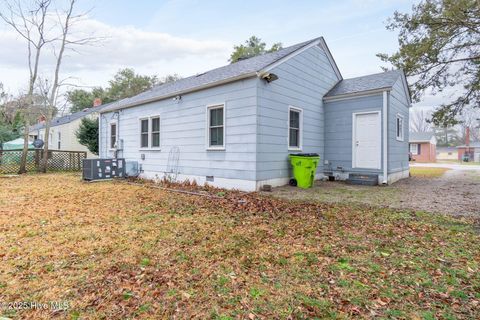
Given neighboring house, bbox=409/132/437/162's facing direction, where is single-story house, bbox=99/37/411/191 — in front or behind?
in front

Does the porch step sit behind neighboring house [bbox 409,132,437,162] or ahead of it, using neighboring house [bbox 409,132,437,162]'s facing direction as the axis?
ahead

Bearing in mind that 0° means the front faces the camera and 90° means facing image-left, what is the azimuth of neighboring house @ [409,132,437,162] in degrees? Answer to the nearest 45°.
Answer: approximately 45°

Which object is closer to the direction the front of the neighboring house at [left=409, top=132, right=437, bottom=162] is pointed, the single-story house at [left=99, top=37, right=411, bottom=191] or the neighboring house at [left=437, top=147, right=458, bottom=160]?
the single-story house
